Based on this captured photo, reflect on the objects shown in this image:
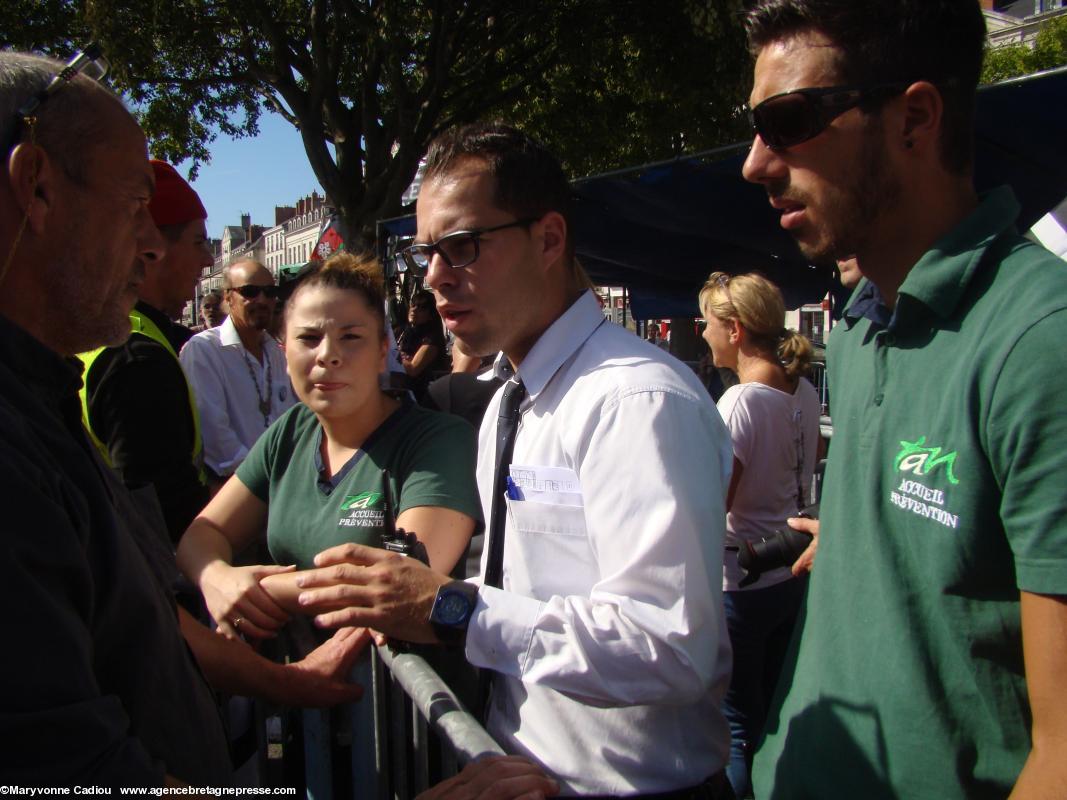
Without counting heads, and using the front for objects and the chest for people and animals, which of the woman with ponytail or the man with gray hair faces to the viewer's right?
the man with gray hair

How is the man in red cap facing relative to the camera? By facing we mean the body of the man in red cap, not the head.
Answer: to the viewer's right

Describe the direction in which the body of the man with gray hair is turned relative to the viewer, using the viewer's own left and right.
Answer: facing to the right of the viewer

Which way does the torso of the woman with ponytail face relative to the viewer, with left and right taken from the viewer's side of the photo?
facing away from the viewer and to the left of the viewer

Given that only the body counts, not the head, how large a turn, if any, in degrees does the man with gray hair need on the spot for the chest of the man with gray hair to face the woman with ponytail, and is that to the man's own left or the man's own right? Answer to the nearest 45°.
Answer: approximately 45° to the man's own left

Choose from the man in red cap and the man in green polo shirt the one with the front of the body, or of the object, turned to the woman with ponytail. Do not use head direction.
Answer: the man in red cap

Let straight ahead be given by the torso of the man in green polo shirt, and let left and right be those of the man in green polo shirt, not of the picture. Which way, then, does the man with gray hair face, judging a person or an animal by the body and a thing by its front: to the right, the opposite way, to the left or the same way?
the opposite way

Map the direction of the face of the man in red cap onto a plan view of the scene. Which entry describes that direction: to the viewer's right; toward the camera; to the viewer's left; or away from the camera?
to the viewer's right

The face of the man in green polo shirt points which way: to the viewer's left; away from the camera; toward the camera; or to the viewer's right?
to the viewer's left
